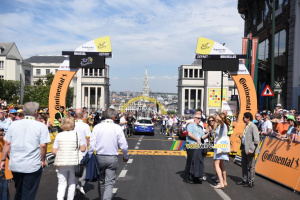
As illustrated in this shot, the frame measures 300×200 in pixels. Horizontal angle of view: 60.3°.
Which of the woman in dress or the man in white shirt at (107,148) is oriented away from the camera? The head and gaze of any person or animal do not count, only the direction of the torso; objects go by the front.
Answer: the man in white shirt

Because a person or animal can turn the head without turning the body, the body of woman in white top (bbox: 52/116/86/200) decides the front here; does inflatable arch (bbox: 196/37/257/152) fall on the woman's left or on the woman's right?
on the woman's right

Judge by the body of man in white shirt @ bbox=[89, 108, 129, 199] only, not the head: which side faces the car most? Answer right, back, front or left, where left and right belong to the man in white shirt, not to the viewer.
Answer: front

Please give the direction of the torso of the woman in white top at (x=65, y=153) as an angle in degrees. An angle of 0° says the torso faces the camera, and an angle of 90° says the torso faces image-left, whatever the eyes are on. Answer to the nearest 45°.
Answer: approximately 180°

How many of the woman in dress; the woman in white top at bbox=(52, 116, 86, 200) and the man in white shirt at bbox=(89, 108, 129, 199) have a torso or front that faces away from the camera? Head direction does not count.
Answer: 2

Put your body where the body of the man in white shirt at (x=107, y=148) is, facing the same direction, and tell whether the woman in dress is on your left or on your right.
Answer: on your right

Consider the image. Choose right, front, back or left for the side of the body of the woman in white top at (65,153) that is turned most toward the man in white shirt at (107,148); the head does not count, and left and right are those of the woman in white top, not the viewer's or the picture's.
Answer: right

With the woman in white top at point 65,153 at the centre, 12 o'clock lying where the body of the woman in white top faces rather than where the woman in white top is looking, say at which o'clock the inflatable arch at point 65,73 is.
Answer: The inflatable arch is roughly at 12 o'clock from the woman in white top.

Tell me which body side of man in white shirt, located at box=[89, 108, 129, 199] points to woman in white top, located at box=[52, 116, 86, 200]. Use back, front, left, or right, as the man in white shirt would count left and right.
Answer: left

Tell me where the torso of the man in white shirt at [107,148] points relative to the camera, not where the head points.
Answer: away from the camera

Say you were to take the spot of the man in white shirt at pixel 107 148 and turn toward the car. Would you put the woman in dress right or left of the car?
right
